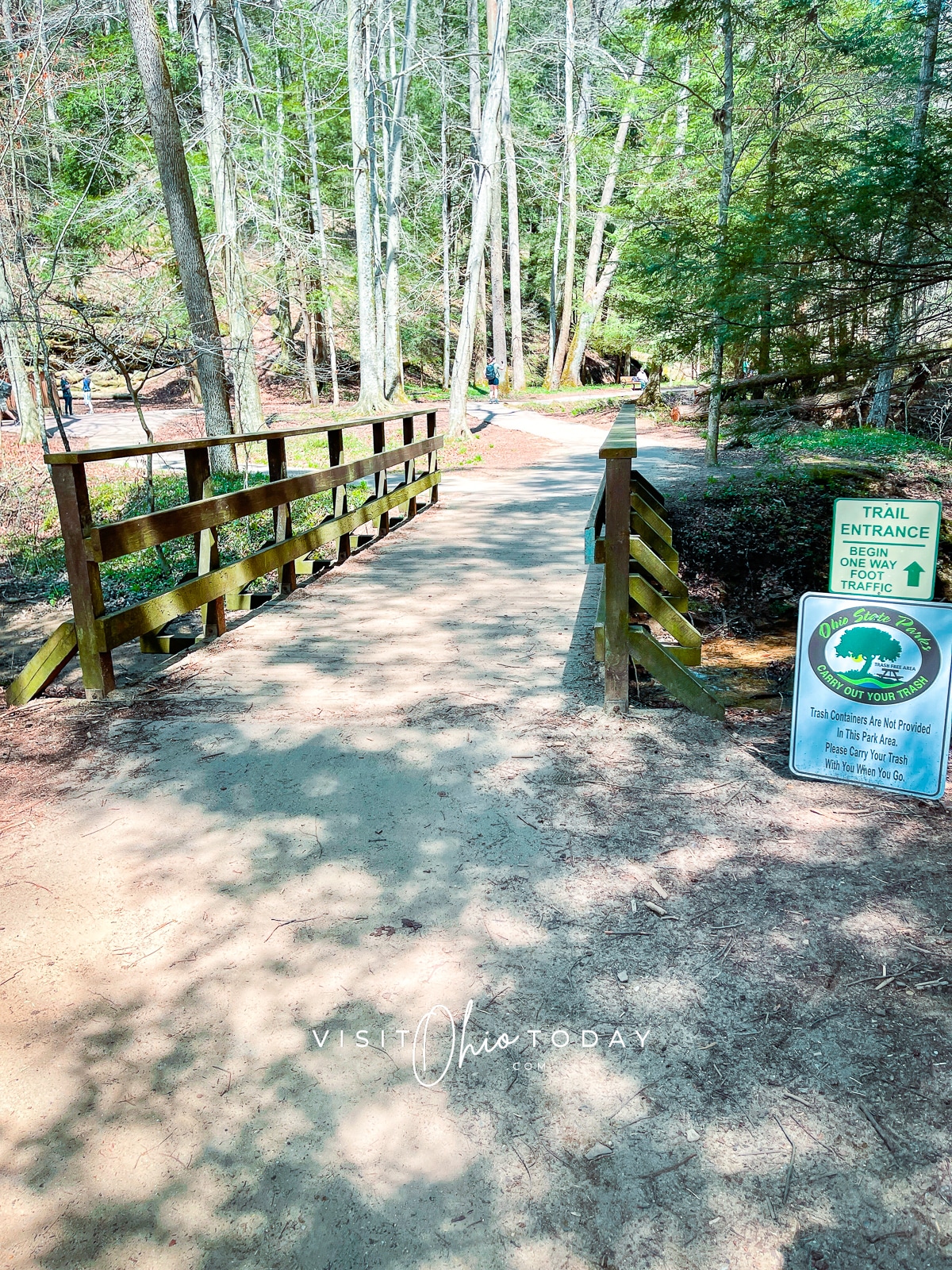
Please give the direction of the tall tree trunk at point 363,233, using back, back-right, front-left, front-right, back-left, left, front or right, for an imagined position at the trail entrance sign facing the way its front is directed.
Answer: back-right

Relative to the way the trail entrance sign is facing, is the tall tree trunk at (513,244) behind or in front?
behind

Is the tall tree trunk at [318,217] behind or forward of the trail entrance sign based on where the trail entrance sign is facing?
behind

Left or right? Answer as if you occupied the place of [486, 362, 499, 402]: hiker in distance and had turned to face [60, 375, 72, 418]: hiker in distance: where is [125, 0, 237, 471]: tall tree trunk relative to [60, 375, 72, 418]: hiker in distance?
left

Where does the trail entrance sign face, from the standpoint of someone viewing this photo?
facing the viewer

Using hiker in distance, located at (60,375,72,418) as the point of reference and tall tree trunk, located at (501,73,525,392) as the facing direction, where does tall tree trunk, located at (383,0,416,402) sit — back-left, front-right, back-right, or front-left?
front-right

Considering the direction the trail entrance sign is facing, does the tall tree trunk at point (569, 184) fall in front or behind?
behind

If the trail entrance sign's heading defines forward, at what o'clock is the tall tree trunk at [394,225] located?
The tall tree trunk is roughly at 5 o'clock from the trail entrance sign.

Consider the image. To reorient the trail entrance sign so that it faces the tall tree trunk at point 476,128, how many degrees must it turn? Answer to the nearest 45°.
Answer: approximately 135° to its right

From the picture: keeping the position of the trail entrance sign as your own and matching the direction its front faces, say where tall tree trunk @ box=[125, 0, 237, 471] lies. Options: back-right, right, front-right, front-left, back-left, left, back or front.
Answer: back-right

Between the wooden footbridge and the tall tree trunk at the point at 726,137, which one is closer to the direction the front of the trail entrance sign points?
the wooden footbridge

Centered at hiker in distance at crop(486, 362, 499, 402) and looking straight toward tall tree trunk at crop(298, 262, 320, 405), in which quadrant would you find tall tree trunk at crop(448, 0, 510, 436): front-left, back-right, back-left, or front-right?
front-left

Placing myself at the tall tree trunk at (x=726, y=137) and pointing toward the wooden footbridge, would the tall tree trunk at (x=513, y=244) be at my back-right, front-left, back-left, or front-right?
back-right

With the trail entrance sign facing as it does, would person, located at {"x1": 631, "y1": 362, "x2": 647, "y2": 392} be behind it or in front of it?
behind
